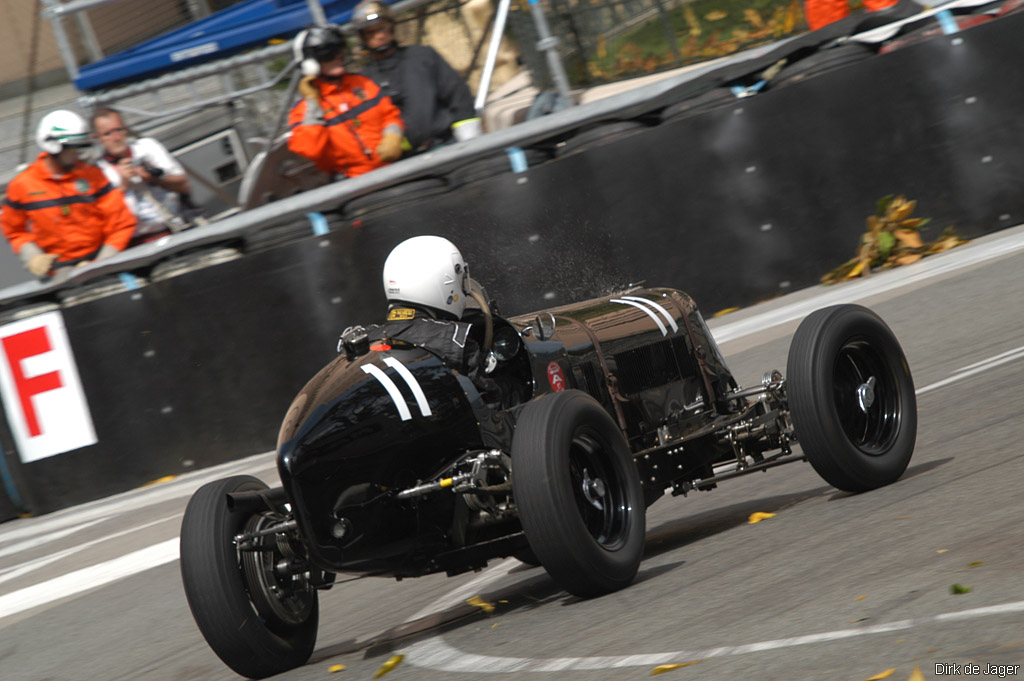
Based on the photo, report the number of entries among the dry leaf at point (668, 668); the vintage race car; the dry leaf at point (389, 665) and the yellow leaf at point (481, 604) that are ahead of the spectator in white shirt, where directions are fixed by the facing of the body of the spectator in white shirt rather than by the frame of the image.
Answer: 4

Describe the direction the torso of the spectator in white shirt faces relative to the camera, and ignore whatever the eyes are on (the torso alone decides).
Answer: toward the camera

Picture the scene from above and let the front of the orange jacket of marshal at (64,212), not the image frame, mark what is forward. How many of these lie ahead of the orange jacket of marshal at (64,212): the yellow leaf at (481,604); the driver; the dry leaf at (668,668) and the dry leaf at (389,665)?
4

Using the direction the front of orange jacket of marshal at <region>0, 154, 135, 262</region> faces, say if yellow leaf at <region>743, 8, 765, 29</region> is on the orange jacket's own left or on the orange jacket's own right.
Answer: on the orange jacket's own left

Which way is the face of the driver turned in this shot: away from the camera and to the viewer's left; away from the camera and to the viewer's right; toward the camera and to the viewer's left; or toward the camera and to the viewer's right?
away from the camera and to the viewer's right

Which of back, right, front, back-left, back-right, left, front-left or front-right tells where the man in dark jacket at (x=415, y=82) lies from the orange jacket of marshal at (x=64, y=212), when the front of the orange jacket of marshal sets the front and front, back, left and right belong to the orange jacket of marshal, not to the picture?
left

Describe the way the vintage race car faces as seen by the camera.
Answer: facing away from the viewer and to the right of the viewer

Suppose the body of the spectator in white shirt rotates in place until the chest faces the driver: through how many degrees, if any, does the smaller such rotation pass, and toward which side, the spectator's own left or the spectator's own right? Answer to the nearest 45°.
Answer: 0° — they already face them

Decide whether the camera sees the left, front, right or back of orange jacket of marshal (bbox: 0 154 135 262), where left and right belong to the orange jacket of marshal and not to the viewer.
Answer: front

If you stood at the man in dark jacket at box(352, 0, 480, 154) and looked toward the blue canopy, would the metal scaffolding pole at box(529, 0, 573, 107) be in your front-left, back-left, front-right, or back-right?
back-right

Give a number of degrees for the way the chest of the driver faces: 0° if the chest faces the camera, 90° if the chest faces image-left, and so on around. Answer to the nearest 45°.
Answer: approximately 225°

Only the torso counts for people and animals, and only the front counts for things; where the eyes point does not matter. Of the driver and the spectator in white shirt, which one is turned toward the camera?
the spectator in white shirt

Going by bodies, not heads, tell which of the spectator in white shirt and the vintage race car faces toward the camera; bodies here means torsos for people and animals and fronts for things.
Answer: the spectator in white shirt

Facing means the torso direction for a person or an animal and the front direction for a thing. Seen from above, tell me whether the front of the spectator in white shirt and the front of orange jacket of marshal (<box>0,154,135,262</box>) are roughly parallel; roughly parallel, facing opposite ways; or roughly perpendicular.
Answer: roughly parallel

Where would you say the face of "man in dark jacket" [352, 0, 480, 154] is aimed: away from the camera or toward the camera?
toward the camera
